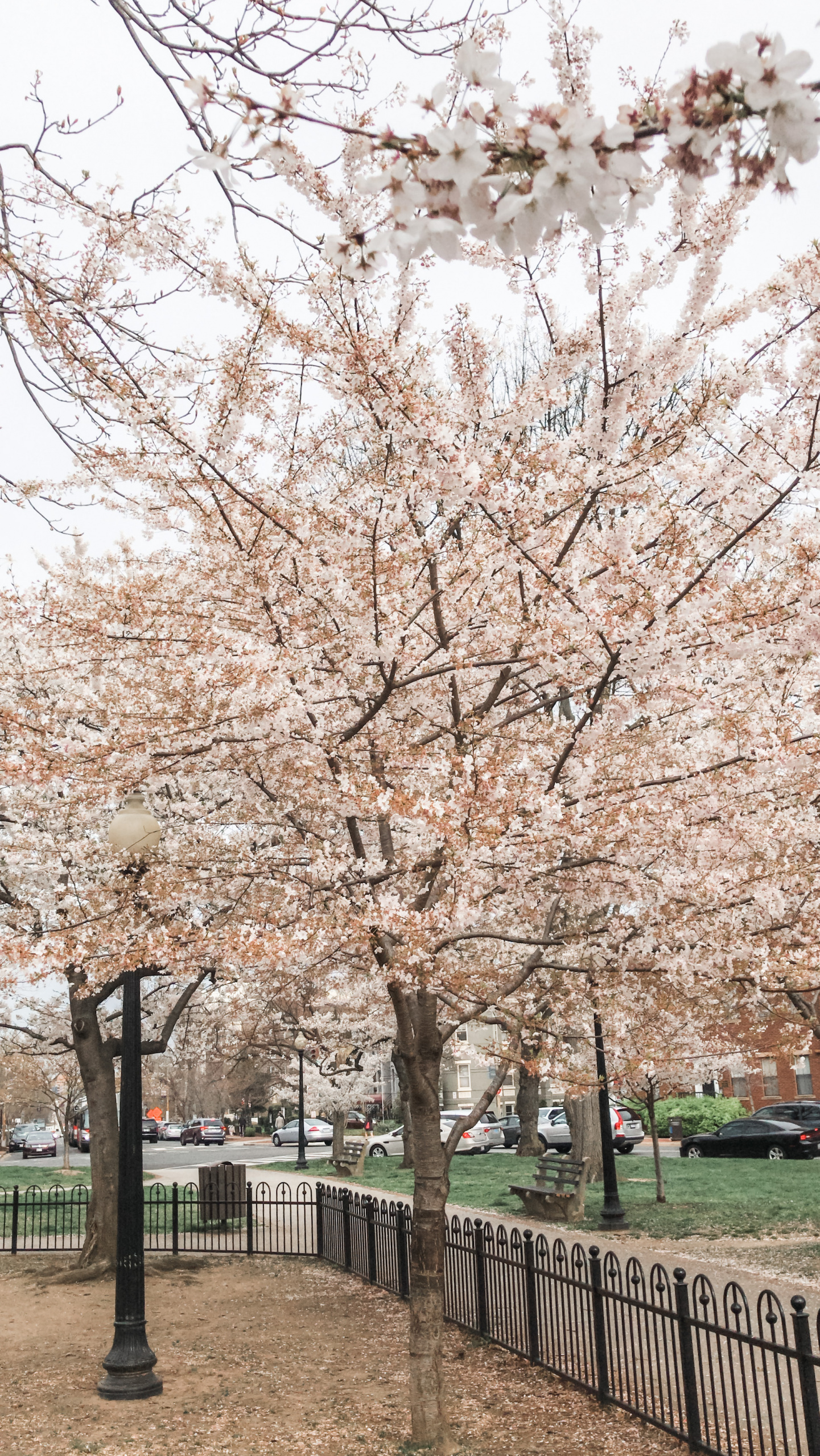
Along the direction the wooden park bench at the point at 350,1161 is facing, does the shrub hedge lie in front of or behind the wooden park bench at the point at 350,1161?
behind

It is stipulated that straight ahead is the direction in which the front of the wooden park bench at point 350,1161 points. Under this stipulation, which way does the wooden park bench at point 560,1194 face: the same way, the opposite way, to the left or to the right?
the same way

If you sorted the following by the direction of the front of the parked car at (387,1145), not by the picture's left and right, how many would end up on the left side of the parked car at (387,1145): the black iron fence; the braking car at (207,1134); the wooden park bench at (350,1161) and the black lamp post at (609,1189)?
3

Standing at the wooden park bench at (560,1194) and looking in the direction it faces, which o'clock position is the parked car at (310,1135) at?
The parked car is roughly at 4 o'clock from the wooden park bench.

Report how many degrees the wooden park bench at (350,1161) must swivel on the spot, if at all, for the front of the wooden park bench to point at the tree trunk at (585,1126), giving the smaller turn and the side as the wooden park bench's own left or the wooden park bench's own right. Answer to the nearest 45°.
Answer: approximately 90° to the wooden park bench's own left

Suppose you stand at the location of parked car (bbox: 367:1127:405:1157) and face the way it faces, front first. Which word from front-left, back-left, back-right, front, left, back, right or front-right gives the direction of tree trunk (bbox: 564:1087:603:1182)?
left

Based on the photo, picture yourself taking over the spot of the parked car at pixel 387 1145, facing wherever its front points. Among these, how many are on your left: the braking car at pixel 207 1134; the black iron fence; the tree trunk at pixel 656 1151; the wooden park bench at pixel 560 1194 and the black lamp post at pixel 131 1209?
4

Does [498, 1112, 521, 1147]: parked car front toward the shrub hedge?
no

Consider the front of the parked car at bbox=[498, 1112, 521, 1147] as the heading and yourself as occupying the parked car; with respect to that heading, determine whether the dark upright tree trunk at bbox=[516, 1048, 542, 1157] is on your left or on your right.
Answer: on your left

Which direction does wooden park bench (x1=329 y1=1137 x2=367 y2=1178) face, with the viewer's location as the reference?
facing the viewer and to the left of the viewer

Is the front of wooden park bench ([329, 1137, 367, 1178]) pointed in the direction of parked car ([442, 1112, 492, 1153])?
no

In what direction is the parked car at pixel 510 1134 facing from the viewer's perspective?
to the viewer's left

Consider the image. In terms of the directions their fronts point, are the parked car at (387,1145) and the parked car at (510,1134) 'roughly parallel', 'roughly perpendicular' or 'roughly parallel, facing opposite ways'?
roughly parallel

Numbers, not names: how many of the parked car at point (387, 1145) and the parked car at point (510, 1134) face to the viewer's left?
2

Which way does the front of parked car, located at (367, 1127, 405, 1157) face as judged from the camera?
facing to the left of the viewer
